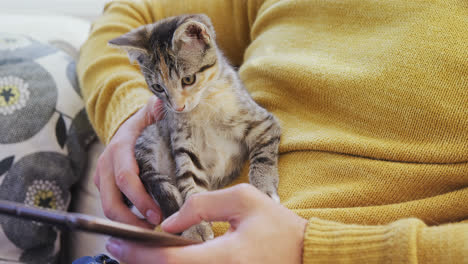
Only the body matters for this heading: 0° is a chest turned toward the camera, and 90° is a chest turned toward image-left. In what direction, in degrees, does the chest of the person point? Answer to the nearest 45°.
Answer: approximately 45°
